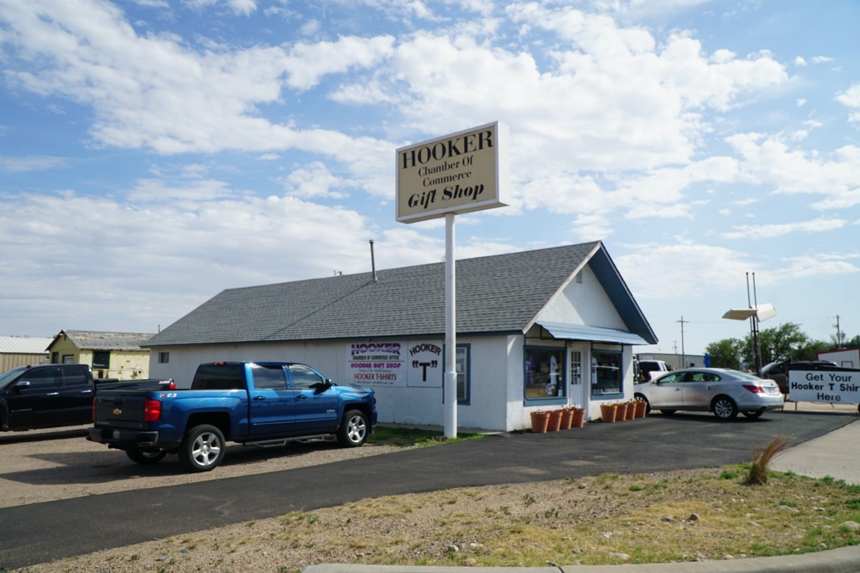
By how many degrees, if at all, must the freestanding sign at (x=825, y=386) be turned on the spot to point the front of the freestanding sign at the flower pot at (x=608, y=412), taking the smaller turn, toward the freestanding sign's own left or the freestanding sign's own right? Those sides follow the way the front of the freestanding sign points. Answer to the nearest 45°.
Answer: approximately 45° to the freestanding sign's own right

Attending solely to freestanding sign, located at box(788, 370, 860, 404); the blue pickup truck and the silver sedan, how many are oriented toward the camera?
1

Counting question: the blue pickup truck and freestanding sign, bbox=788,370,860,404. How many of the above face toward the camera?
1

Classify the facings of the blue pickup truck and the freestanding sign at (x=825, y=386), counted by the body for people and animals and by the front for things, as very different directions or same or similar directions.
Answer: very different directions

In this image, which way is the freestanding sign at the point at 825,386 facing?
toward the camera

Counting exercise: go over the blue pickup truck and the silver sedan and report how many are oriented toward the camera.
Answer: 0

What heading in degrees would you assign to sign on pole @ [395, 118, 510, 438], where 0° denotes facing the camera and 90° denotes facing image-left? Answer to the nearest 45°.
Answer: approximately 45°

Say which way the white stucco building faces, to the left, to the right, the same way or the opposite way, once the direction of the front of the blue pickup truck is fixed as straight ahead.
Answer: to the right

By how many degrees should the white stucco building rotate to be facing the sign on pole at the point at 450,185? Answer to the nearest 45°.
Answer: approximately 45° to its right
